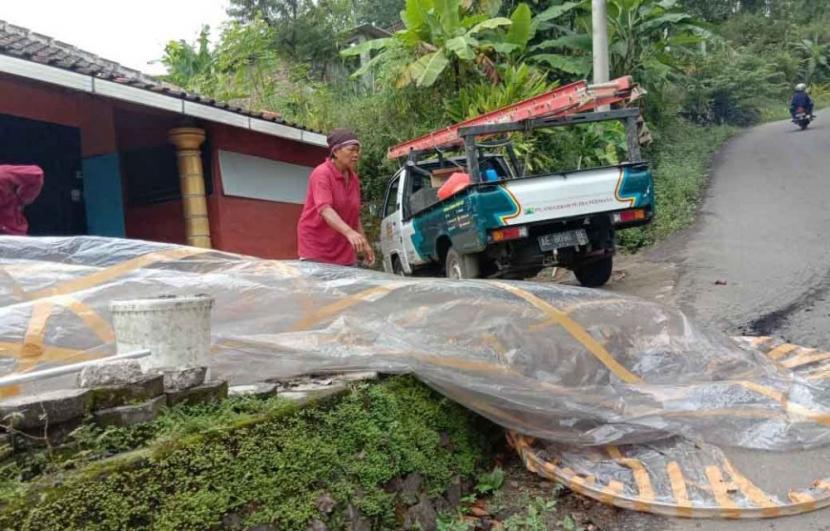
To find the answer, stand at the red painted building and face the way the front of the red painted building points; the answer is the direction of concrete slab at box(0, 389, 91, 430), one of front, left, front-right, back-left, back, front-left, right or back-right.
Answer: front-right

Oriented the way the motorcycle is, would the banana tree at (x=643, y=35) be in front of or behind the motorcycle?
behind

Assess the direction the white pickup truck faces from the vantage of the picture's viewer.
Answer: facing away from the viewer and to the left of the viewer

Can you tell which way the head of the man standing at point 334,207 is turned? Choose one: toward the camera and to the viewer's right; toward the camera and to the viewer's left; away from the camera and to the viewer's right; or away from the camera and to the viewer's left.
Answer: toward the camera and to the viewer's right

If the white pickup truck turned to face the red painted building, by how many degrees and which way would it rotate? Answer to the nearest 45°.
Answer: approximately 45° to its left

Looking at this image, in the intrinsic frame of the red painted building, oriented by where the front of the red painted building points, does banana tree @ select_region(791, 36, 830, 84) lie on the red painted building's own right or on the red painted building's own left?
on the red painted building's own left

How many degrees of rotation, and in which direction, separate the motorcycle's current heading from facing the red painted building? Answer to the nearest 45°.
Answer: approximately 180°

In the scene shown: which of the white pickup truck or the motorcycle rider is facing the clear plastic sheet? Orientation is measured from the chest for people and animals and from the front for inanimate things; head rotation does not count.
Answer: the motorcycle rider

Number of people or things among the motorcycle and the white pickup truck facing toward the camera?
1

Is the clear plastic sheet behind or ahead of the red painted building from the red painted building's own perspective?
ahead
